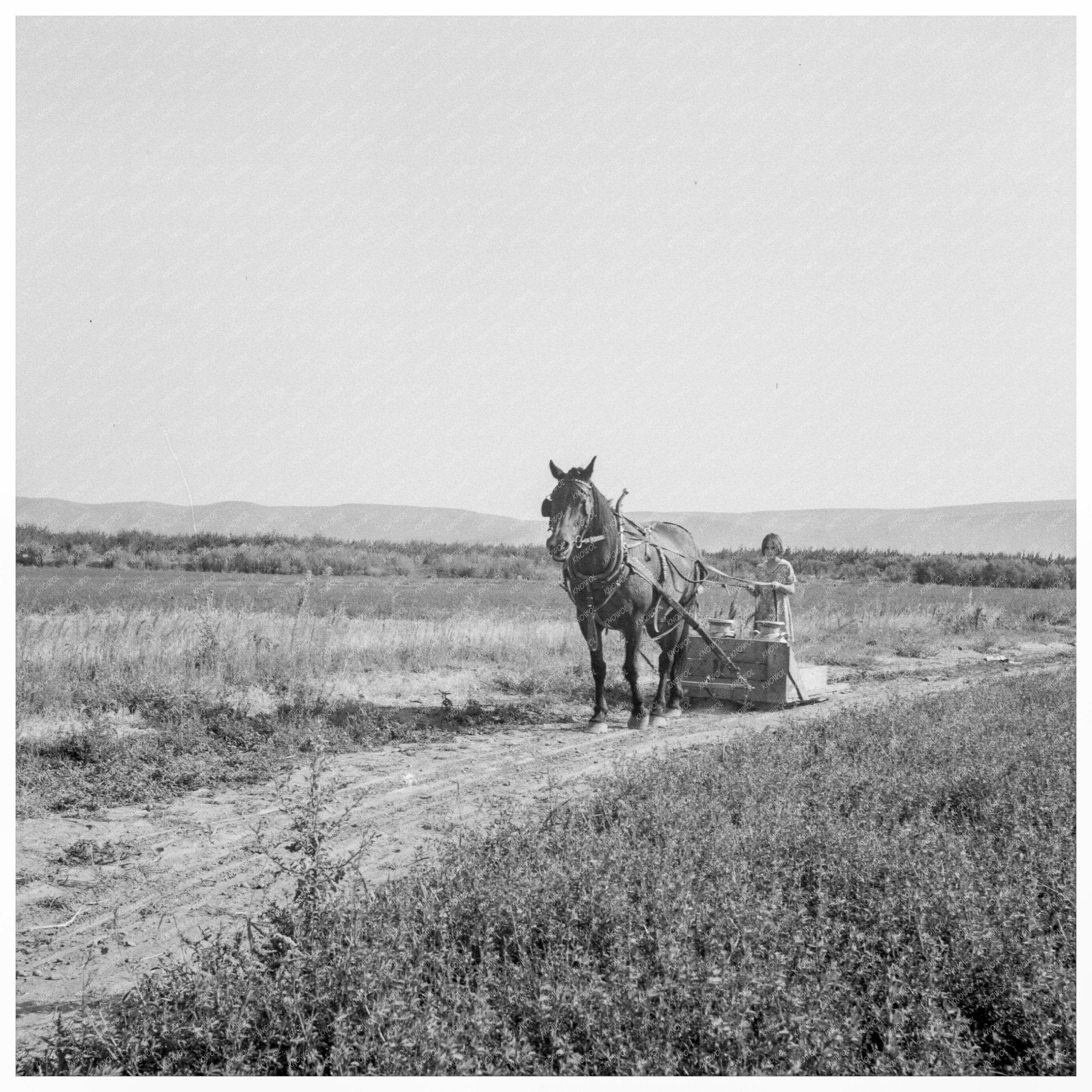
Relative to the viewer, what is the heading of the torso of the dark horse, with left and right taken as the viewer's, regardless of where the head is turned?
facing the viewer and to the left of the viewer

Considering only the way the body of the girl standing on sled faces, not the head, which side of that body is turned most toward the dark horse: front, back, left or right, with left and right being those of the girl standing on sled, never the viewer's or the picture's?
front

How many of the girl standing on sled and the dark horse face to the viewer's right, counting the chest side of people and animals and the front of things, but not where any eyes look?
0

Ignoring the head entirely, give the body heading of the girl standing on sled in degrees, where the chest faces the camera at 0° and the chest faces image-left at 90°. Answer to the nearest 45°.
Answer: approximately 45°

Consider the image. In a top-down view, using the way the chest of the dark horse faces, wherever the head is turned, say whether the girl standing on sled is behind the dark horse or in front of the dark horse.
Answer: behind
